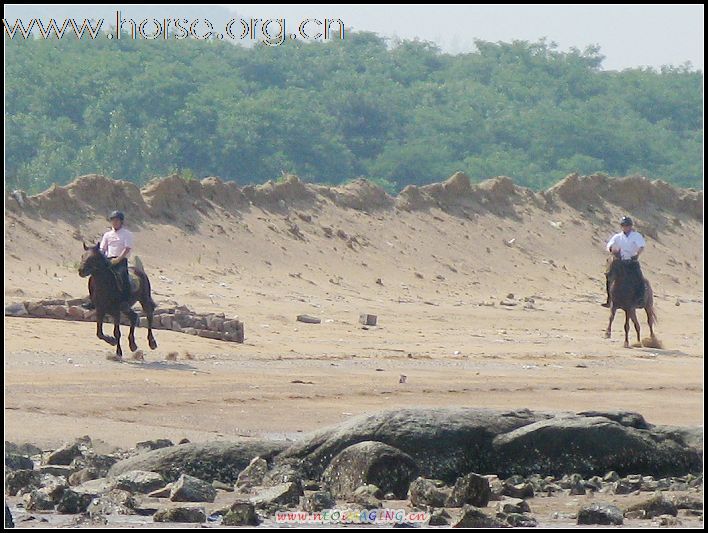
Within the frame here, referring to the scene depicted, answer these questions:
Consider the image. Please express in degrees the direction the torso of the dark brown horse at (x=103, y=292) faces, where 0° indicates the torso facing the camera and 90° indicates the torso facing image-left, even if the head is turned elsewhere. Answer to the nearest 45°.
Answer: approximately 45°

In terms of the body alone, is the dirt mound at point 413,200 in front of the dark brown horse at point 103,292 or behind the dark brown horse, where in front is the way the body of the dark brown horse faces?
behind

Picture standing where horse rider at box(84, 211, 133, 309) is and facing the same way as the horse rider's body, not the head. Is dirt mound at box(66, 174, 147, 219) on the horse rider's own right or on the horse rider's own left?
on the horse rider's own right
